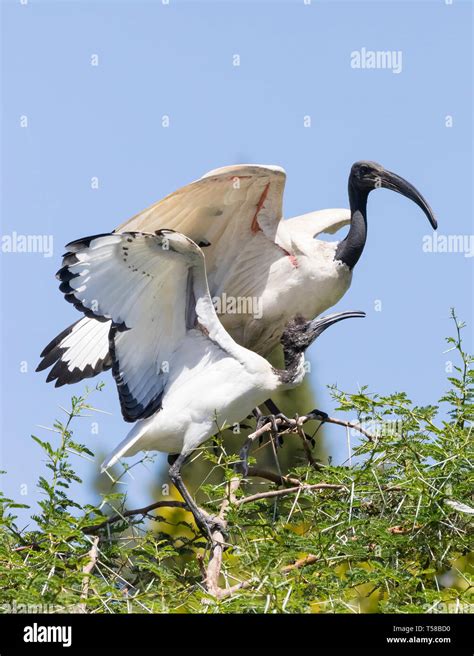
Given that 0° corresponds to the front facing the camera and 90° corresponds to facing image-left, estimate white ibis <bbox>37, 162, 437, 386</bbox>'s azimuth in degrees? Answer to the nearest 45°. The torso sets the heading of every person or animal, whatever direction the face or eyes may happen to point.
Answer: approximately 270°

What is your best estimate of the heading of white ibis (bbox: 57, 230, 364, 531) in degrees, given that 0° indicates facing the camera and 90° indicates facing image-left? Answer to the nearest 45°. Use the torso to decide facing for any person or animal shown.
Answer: approximately 270°
